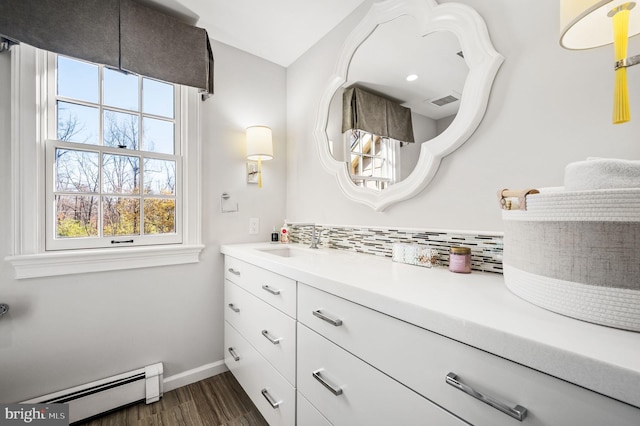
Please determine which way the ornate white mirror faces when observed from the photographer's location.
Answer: facing the viewer and to the left of the viewer

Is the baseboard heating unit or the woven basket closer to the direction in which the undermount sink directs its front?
the baseboard heating unit

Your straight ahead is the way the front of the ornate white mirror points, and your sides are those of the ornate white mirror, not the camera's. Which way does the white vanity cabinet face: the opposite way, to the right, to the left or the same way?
the same way

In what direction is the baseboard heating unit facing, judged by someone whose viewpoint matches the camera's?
facing the viewer and to the right of the viewer

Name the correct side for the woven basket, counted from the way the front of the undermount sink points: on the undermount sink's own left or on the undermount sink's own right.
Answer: on the undermount sink's own left

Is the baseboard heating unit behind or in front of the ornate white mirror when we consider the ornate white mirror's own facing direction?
in front

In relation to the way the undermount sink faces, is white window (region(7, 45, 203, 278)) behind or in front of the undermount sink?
in front

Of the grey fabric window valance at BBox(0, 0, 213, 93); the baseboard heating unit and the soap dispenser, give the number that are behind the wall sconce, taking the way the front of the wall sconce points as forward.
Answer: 0

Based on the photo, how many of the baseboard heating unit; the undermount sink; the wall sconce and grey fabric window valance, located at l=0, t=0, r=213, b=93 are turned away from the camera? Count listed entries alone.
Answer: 0

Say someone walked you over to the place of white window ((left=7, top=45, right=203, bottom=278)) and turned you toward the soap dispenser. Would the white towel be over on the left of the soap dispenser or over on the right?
right

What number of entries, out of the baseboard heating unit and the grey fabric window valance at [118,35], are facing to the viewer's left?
0
